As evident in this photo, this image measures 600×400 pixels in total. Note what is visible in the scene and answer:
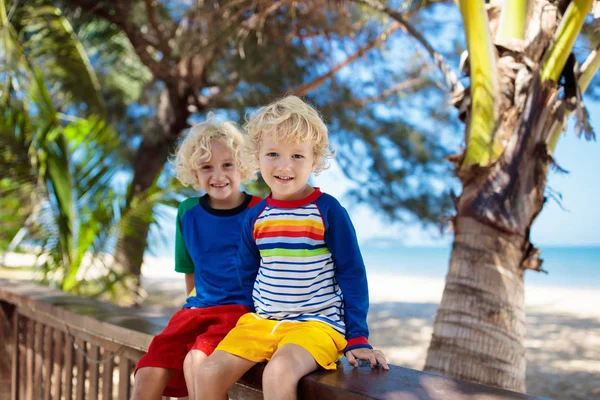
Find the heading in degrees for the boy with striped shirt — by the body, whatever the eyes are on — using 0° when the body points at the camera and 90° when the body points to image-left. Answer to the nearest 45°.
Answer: approximately 45°
